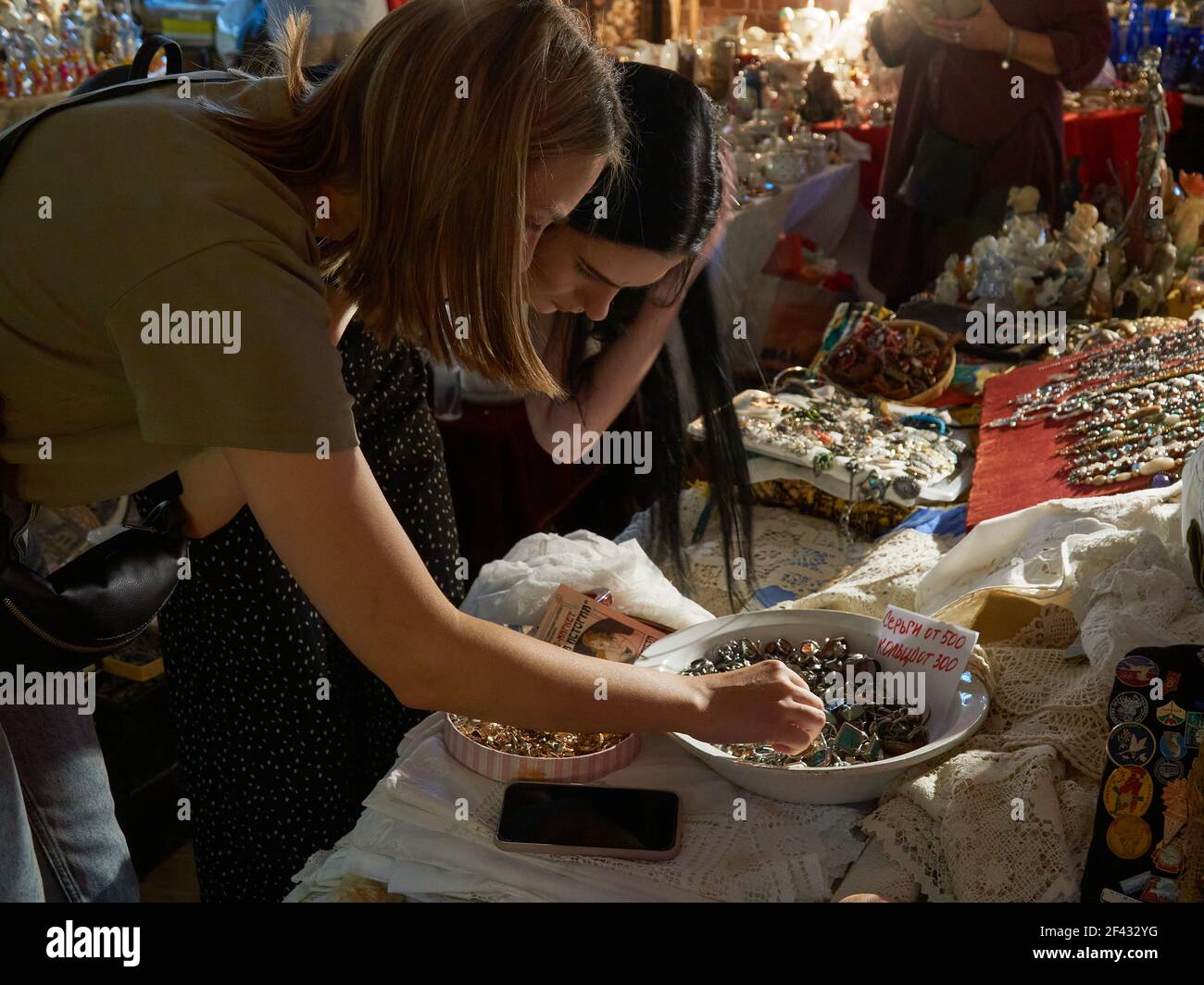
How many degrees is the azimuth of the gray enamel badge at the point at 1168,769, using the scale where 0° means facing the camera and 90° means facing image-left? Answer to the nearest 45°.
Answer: approximately 0°

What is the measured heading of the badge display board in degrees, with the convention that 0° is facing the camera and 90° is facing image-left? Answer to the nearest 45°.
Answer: approximately 0°

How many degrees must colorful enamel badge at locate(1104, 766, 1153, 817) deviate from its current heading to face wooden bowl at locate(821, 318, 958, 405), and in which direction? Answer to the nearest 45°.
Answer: approximately 180°

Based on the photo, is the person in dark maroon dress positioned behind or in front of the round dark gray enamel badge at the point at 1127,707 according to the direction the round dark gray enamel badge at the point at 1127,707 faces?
behind

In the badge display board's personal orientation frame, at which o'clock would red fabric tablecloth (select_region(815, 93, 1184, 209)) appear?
The red fabric tablecloth is roughly at 6 o'clock from the badge display board.
